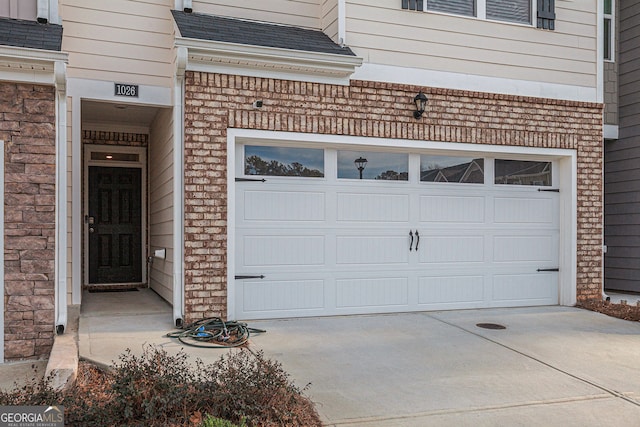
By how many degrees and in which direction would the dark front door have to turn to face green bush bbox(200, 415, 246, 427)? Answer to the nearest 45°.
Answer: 0° — it already faces it

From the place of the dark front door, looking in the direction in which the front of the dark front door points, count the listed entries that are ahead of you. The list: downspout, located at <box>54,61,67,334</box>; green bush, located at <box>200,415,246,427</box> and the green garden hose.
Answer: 3

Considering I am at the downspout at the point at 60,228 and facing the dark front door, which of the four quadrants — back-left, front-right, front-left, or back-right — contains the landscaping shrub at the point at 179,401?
back-right

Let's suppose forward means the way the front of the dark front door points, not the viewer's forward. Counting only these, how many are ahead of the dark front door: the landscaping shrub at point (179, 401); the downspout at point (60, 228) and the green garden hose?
3

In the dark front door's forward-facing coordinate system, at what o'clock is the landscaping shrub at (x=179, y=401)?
The landscaping shrub is roughly at 12 o'clock from the dark front door.

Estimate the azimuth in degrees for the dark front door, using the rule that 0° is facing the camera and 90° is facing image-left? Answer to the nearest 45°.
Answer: approximately 0°

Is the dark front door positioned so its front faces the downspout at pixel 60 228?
yes

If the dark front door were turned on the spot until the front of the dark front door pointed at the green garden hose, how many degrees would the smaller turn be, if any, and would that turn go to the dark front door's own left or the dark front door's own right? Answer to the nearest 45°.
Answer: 0° — it already faces it
